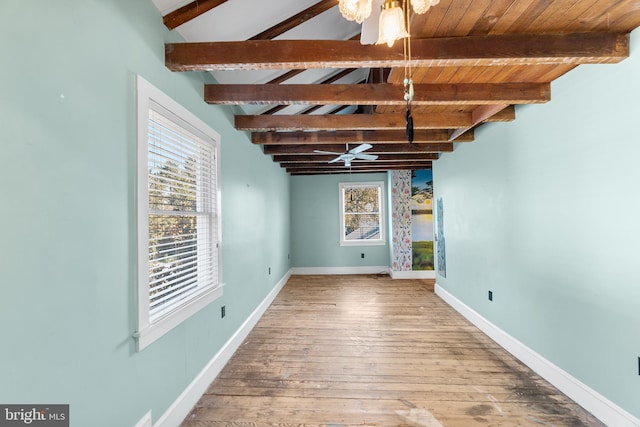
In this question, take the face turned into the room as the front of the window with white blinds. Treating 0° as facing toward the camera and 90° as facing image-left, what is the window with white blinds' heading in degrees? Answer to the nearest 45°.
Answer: approximately 315°

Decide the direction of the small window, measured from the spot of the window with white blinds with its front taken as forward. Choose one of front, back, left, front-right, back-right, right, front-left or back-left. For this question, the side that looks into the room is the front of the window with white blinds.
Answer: left
